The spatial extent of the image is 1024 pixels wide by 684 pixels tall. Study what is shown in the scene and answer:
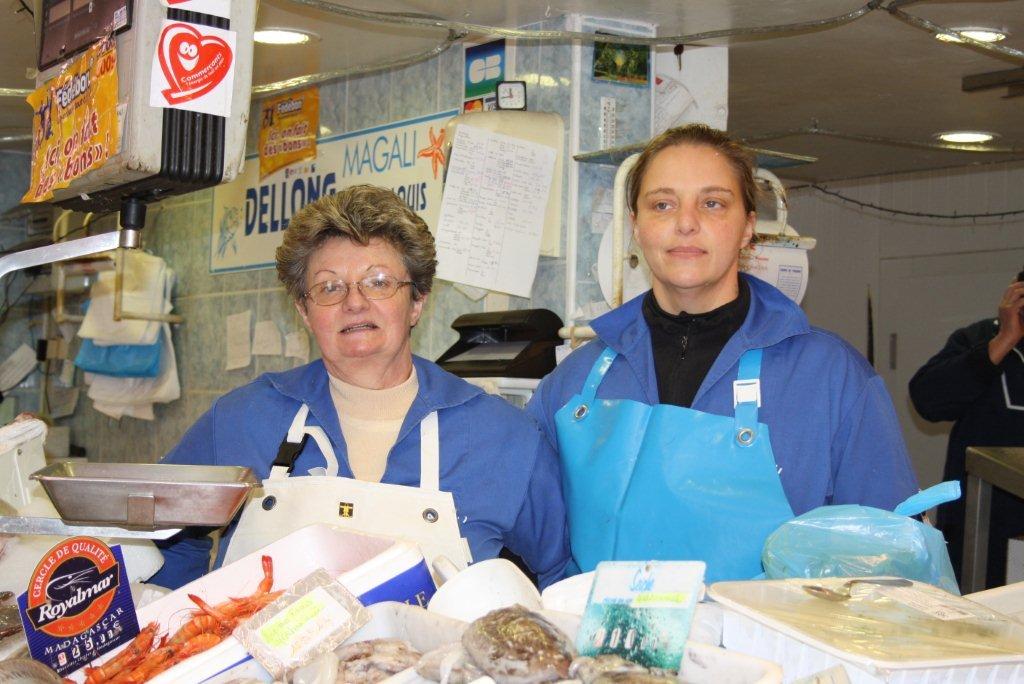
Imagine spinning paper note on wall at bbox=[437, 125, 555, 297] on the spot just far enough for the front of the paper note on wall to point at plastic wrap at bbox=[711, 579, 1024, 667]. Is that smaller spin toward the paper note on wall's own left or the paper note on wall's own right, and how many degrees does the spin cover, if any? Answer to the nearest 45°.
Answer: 0° — it already faces it

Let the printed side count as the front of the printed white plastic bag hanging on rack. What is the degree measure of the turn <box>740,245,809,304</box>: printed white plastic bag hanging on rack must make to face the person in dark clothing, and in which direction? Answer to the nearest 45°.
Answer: approximately 135° to its left

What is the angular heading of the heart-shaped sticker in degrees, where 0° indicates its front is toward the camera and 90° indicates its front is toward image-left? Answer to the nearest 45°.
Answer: approximately 0°

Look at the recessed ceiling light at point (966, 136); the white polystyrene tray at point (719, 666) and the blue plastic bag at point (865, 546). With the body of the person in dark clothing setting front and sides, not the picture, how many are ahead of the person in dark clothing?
2

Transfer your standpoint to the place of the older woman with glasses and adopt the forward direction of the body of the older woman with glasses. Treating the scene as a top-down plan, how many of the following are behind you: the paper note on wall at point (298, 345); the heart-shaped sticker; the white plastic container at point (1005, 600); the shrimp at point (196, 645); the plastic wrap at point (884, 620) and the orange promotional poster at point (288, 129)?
2

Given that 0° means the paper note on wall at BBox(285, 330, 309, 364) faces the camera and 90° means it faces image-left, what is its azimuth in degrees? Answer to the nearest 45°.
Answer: approximately 45°

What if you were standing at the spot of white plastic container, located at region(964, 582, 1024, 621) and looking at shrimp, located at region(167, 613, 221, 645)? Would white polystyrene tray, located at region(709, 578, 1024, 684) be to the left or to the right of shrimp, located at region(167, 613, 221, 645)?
left

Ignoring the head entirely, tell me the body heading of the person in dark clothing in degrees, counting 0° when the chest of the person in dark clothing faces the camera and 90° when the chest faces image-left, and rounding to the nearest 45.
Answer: approximately 0°

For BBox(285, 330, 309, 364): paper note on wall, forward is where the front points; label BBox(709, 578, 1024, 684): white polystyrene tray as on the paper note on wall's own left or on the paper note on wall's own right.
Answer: on the paper note on wall's own left

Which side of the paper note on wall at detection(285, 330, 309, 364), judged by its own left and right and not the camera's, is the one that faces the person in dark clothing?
left

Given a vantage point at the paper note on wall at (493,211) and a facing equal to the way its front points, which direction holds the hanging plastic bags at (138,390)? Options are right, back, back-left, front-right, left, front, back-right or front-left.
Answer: back-right

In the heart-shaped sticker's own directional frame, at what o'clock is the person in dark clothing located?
The person in dark clothing is roughly at 8 o'clock from the heart-shaped sticker.
